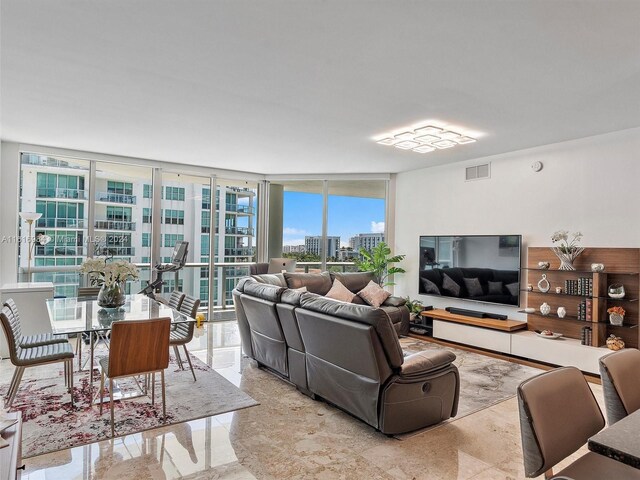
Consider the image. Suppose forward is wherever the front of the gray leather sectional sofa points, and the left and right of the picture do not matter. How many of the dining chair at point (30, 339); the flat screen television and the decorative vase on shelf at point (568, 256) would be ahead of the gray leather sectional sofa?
2

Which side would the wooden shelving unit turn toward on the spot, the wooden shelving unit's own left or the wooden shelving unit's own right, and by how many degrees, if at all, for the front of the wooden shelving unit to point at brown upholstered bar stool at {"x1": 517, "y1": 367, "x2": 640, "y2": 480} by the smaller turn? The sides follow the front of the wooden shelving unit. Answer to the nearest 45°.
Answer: approximately 45° to the wooden shelving unit's own left

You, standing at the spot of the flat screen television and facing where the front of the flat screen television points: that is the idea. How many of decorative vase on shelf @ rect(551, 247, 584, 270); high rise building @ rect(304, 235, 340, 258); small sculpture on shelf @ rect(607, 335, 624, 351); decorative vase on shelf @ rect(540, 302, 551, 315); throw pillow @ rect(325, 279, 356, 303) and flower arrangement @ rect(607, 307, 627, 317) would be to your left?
4

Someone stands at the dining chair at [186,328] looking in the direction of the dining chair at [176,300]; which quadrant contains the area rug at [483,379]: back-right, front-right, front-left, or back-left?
back-right

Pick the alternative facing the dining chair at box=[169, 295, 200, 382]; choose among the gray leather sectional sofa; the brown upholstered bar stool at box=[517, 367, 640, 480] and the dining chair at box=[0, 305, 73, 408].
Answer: the dining chair at box=[0, 305, 73, 408]

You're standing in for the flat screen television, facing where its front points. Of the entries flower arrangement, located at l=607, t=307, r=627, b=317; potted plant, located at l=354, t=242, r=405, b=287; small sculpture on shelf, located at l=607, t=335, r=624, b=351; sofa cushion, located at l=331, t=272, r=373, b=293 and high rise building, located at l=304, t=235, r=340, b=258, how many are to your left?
2

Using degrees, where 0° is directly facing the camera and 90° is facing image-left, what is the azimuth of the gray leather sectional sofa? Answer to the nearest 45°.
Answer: approximately 225°

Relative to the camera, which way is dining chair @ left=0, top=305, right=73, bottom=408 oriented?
to the viewer's right

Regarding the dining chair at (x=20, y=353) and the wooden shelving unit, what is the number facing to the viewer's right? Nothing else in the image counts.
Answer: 1

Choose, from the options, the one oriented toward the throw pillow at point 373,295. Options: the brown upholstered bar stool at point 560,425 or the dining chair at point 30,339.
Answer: the dining chair at point 30,339
